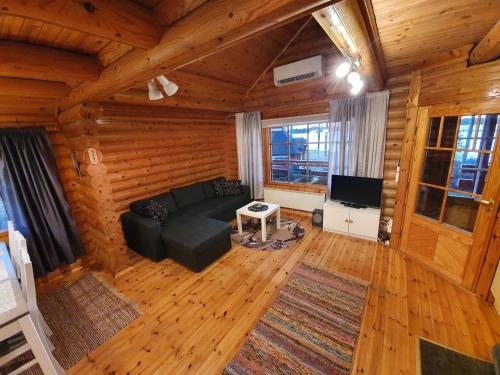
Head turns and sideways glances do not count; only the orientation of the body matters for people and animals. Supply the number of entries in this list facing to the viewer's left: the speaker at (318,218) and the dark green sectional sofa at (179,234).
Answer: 0

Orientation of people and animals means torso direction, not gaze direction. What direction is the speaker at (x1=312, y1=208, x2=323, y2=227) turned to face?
toward the camera

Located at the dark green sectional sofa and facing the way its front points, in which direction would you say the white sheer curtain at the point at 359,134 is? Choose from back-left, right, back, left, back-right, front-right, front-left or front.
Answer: front-left

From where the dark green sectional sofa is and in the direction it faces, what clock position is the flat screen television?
The flat screen television is roughly at 11 o'clock from the dark green sectional sofa.

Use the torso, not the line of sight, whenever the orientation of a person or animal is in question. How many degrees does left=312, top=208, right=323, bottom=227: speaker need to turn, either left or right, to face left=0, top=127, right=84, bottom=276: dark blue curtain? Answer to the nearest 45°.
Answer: approximately 45° to its right

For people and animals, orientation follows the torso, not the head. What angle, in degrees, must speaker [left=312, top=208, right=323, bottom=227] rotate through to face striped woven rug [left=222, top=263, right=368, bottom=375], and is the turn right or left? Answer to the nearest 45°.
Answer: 0° — it already faces it

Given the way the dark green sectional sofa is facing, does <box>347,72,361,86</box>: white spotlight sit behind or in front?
in front

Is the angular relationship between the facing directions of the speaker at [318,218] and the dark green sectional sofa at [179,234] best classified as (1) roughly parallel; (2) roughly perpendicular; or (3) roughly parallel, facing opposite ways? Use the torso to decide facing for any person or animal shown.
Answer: roughly perpendicular

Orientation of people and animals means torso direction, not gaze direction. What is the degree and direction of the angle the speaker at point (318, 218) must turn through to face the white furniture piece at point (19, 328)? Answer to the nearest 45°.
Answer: approximately 45° to its right

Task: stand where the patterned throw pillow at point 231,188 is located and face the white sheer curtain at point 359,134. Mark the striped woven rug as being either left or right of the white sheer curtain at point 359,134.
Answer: right
